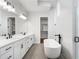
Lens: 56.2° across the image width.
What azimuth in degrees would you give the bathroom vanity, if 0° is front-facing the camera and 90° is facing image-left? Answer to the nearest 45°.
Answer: approximately 315°
